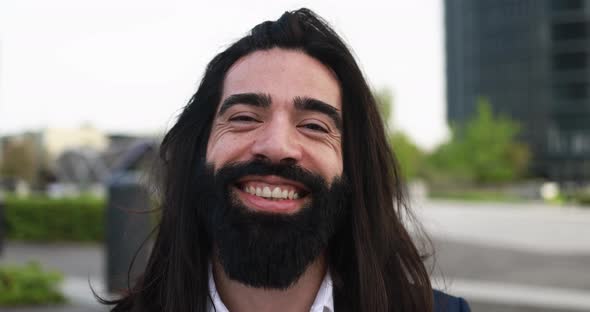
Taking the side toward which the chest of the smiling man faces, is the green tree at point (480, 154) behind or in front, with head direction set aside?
behind

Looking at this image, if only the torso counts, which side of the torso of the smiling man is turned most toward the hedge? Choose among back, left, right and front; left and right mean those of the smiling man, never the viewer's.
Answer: back

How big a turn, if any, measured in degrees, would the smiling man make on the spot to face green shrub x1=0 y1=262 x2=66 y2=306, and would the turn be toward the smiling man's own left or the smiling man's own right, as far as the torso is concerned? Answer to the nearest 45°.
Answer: approximately 135° to the smiling man's own right

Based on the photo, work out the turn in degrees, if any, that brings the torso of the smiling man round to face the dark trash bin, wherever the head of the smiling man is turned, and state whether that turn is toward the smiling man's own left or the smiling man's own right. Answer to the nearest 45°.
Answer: approximately 180°
